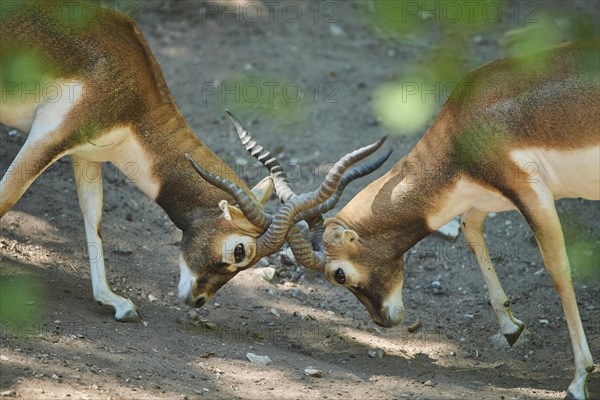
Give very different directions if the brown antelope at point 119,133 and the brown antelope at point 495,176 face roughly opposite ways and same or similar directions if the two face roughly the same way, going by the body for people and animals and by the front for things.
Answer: very different directions

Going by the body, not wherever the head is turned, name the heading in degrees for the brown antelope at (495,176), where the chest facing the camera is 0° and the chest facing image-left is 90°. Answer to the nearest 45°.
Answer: approximately 90°

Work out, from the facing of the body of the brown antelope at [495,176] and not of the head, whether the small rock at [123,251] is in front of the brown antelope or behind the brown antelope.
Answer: in front

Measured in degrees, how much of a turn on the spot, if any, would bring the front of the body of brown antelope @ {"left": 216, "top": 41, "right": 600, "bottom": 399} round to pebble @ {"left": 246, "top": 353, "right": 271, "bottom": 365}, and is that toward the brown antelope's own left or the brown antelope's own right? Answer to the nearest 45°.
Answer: approximately 45° to the brown antelope's own left

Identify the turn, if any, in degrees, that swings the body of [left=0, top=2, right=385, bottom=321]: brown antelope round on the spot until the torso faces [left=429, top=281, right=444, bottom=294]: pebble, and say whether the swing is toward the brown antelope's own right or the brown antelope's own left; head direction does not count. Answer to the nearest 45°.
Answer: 0° — it already faces it

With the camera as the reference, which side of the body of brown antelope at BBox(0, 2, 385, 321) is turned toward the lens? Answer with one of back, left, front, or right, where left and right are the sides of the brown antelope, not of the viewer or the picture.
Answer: right

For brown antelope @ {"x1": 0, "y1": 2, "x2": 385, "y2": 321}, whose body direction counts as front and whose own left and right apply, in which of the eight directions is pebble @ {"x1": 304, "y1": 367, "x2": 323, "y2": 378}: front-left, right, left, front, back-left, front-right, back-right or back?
front-right

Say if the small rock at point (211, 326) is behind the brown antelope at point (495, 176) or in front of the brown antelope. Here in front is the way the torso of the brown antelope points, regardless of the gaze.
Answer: in front

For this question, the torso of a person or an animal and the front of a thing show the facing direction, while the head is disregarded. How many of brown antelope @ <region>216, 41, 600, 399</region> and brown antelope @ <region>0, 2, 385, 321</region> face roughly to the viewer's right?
1

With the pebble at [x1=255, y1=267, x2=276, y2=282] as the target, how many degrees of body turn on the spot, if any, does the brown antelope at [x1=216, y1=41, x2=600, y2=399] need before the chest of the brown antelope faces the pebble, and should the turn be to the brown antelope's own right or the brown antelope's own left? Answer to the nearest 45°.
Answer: approximately 45° to the brown antelope's own right

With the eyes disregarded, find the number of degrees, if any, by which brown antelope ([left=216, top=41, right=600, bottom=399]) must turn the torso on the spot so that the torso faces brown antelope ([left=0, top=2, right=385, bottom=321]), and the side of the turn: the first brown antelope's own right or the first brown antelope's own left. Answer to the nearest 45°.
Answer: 0° — it already faces it
